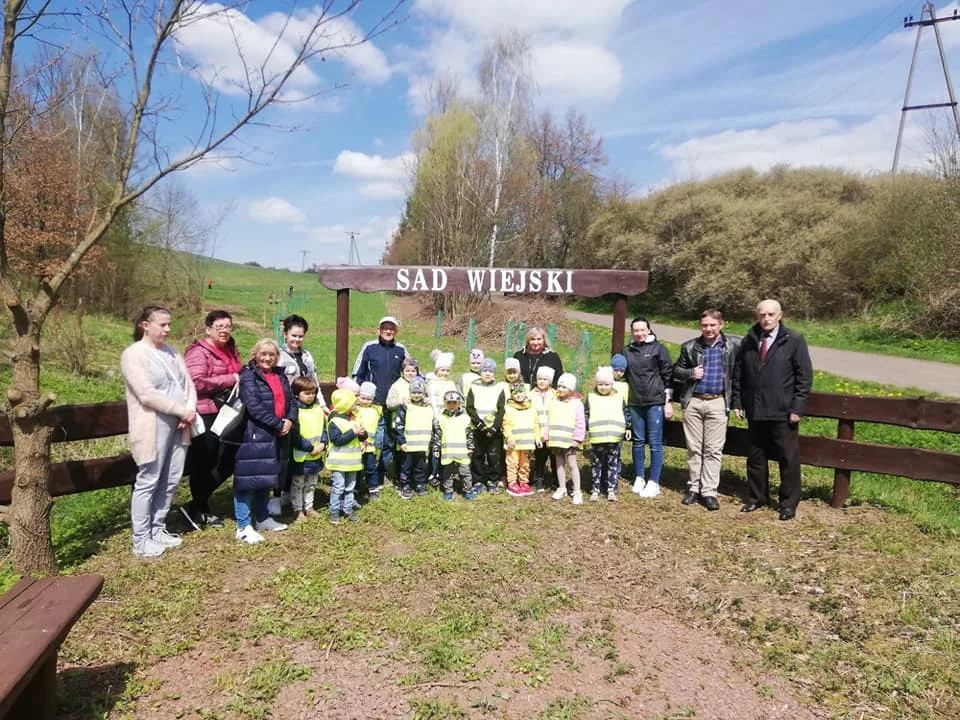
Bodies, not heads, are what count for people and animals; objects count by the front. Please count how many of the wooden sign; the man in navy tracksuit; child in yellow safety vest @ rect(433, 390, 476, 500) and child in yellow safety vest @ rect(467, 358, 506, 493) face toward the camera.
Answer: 4

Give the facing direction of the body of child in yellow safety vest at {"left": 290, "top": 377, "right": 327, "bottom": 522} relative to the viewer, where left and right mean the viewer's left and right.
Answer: facing the viewer and to the right of the viewer

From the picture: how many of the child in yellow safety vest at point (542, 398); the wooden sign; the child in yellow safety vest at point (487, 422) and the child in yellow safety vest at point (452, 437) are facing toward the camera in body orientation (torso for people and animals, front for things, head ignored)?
4

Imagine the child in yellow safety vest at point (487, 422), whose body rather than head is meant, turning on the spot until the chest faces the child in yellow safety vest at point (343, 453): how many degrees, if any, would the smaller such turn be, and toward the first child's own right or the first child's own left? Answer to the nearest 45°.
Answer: approximately 45° to the first child's own right

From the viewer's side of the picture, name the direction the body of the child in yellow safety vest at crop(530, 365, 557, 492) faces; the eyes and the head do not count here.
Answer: toward the camera

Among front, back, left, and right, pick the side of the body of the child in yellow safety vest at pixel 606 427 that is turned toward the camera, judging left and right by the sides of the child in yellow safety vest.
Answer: front

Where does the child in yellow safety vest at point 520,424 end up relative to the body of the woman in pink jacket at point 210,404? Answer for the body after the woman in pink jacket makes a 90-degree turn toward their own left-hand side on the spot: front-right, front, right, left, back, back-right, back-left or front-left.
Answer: front-right

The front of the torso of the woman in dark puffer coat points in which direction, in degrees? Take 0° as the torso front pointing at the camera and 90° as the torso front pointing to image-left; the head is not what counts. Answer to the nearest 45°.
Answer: approximately 315°

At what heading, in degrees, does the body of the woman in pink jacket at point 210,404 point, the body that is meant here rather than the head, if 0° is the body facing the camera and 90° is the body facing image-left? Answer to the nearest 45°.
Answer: approximately 315°

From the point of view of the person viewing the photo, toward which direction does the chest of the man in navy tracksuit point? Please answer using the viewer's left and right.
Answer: facing the viewer

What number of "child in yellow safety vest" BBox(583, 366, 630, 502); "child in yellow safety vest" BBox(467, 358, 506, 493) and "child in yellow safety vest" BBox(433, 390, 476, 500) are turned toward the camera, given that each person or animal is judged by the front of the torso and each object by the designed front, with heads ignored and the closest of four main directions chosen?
3

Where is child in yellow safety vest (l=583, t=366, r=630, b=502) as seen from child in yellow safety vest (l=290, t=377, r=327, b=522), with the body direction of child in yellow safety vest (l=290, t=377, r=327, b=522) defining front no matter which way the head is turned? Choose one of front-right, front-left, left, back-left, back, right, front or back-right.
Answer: front-left

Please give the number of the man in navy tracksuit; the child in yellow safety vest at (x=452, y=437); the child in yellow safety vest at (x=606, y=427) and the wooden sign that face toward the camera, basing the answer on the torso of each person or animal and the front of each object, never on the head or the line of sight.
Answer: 4

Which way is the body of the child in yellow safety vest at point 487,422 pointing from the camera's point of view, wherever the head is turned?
toward the camera
